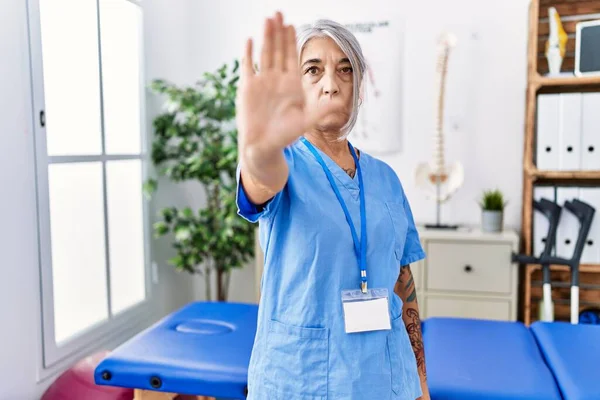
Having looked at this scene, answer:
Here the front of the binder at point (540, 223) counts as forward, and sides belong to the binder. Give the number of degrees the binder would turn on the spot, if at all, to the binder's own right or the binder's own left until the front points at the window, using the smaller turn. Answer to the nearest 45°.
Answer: approximately 45° to the binder's own right

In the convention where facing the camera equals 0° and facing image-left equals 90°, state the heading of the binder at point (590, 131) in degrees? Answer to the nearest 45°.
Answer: approximately 0°

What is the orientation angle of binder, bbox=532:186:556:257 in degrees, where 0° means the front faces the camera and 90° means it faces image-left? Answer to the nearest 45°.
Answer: approximately 0°

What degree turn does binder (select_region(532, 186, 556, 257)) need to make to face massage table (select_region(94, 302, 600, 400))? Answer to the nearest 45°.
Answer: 0° — it already faces it
